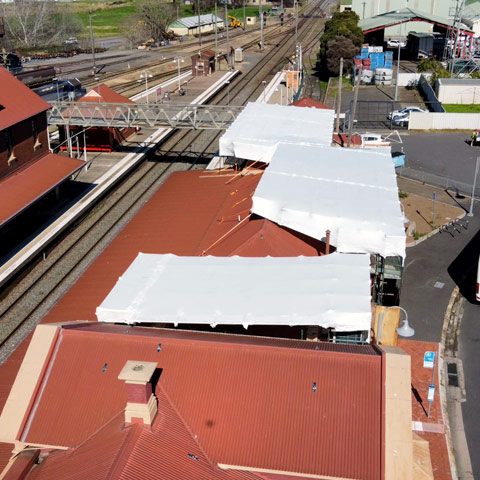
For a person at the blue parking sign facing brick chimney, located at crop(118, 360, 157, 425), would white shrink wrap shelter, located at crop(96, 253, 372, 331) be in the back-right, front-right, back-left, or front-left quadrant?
front-right

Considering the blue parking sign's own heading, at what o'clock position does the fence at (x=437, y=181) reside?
The fence is roughly at 6 o'clock from the blue parking sign.

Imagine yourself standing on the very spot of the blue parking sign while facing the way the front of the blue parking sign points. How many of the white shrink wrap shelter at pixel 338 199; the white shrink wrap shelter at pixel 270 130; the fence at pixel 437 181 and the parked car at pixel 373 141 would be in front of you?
0

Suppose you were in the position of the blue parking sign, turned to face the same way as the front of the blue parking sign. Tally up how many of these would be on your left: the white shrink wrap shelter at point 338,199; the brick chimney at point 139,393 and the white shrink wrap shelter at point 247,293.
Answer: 0

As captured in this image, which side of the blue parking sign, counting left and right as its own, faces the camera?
front

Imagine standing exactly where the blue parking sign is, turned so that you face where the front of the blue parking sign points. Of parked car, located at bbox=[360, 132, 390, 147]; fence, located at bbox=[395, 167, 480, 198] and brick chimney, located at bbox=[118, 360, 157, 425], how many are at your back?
2

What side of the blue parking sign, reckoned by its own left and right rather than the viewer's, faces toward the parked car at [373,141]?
back

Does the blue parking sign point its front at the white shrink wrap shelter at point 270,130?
no

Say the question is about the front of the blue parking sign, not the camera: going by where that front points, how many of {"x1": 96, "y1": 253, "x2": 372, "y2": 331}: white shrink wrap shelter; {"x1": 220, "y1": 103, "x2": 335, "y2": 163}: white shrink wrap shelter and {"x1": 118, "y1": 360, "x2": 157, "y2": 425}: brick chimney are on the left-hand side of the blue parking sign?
0

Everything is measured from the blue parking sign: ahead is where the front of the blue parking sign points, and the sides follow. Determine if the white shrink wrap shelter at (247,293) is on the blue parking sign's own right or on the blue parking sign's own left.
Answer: on the blue parking sign's own right

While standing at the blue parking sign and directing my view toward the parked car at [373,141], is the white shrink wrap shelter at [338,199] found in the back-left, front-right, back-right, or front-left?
front-left

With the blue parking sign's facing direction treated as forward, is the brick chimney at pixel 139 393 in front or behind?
in front

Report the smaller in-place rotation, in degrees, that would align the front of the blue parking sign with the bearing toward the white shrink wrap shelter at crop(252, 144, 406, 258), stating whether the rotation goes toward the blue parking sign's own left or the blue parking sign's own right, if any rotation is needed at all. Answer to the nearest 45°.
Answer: approximately 135° to the blue parking sign's own right
